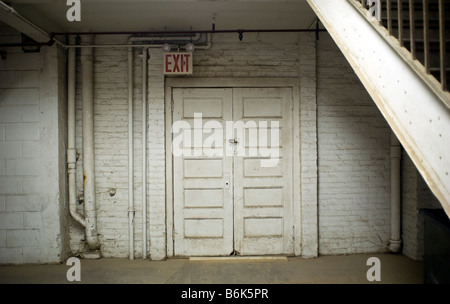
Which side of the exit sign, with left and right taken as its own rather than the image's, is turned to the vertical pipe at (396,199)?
left

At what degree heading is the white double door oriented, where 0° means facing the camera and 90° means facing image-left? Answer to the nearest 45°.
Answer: approximately 0°

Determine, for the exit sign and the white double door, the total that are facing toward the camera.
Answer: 2

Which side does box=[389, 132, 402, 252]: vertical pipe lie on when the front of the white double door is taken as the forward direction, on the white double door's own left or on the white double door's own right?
on the white double door's own left

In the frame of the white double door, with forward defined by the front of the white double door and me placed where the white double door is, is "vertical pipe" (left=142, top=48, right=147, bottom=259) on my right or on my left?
on my right

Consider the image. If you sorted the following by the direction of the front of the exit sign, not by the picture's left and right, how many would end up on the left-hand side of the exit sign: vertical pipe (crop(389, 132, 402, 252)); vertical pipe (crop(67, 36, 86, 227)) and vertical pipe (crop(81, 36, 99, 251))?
1

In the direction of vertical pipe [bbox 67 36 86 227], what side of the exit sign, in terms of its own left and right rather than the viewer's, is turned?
right

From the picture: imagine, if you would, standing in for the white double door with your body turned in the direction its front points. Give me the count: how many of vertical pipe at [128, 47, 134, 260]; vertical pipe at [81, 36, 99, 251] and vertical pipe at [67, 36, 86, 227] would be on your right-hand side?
3

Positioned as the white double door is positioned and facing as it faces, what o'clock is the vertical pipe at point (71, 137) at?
The vertical pipe is roughly at 3 o'clock from the white double door.
